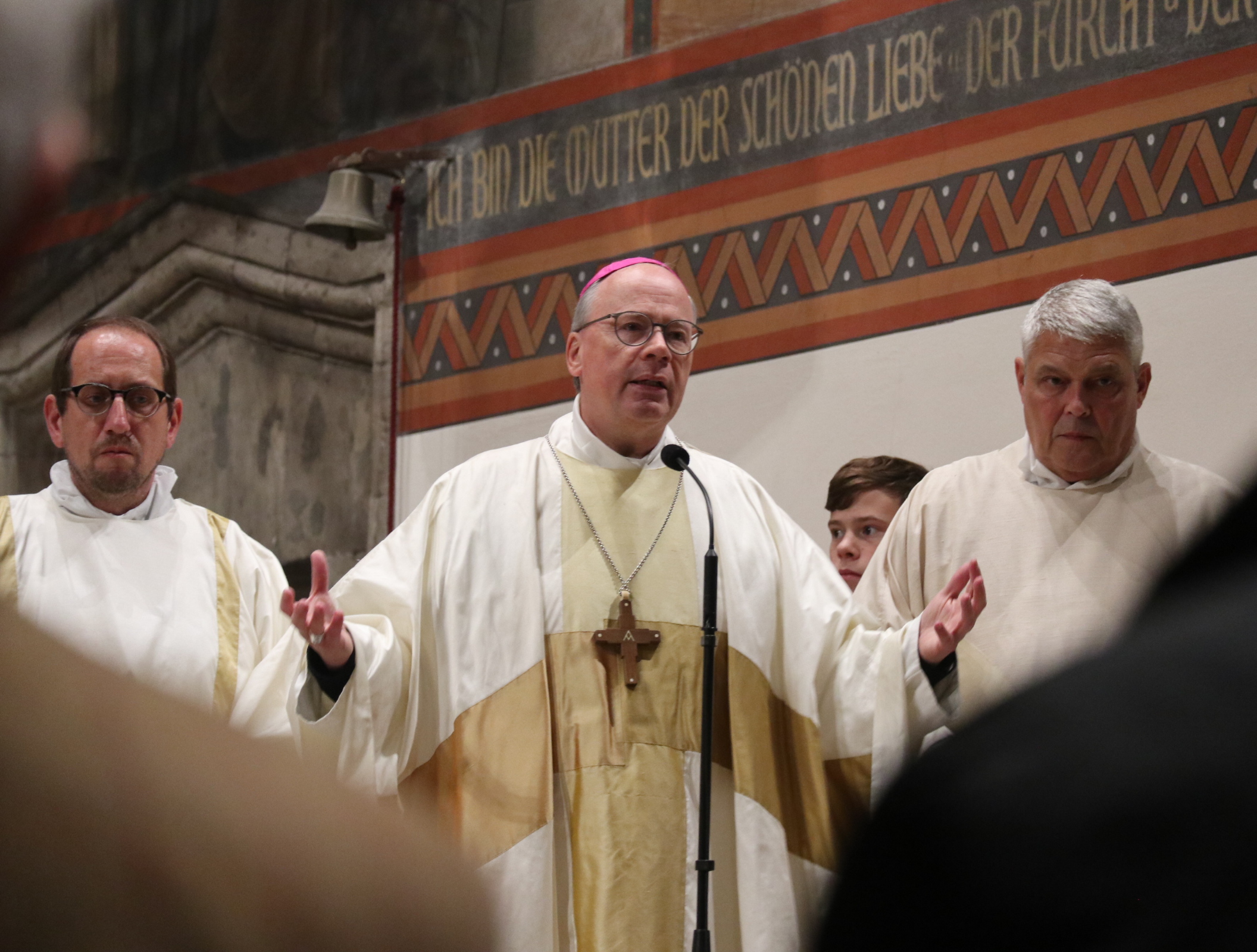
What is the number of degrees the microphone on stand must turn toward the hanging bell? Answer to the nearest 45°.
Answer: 0° — it already faces it

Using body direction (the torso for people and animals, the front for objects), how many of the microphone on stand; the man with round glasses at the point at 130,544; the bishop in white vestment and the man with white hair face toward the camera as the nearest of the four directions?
3

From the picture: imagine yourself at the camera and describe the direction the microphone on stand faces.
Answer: facing away from the viewer and to the left of the viewer

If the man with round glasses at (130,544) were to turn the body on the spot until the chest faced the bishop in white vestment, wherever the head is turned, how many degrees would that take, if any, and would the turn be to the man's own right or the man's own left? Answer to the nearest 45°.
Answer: approximately 45° to the man's own left

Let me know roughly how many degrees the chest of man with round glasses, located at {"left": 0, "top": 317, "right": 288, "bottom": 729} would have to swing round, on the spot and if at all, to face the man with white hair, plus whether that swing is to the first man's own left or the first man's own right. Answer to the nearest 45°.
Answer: approximately 90° to the first man's own left

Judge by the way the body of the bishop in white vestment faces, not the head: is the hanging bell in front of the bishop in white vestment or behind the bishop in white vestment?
behind

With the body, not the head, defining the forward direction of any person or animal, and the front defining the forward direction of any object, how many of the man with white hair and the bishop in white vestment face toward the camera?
2

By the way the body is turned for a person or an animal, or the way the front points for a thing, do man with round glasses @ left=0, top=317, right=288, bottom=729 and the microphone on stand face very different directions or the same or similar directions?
very different directions
